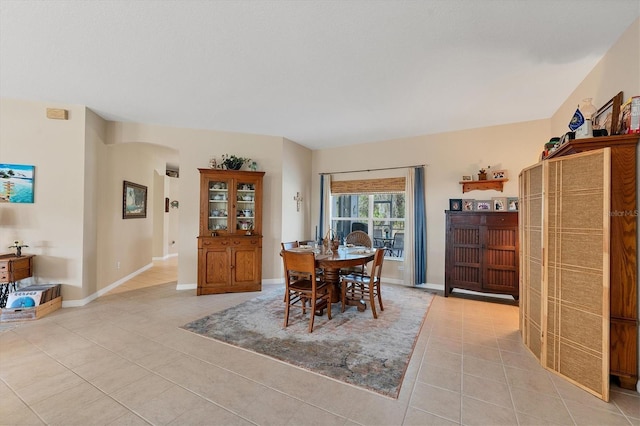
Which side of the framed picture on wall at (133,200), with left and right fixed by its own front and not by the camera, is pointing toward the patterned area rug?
front

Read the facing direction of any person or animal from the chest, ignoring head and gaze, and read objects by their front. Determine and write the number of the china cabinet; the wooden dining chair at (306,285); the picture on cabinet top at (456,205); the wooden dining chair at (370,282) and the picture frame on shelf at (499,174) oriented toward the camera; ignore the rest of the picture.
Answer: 3

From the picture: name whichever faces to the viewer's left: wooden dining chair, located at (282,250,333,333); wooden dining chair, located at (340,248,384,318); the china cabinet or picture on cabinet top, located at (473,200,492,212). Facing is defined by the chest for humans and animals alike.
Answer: wooden dining chair, located at (340,248,384,318)

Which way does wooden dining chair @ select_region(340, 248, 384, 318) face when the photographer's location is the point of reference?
facing to the left of the viewer

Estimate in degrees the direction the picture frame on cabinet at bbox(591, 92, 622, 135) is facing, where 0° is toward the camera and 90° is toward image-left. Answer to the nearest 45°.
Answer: approximately 45°

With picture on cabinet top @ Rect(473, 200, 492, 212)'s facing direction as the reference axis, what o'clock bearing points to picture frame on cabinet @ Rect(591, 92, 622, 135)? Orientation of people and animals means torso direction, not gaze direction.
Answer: The picture frame on cabinet is roughly at 11 o'clock from the picture on cabinet top.

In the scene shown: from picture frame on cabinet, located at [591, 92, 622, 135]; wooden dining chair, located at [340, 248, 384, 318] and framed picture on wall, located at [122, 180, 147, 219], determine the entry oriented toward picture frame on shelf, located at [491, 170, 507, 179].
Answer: the framed picture on wall

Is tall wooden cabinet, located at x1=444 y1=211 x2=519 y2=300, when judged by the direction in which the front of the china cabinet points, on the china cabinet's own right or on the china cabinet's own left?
on the china cabinet's own left

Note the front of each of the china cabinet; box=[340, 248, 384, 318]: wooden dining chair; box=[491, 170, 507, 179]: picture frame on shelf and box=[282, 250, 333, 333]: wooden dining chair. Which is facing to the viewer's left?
box=[340, 248, 384, 318]: wooden dining chair

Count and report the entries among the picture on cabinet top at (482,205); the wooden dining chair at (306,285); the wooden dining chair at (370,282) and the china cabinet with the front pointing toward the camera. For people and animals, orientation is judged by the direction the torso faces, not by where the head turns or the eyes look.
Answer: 2

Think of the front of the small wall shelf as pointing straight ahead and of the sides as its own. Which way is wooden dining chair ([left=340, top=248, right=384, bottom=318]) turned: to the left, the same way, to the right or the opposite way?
to the right

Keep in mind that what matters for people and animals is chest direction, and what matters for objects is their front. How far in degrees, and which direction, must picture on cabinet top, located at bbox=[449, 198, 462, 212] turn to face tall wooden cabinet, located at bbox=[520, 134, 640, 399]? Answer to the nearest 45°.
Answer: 0° — it already faces it

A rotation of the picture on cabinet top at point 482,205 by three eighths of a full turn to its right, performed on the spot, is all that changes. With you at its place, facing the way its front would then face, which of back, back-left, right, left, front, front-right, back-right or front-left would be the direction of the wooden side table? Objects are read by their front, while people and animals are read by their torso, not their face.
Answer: left
